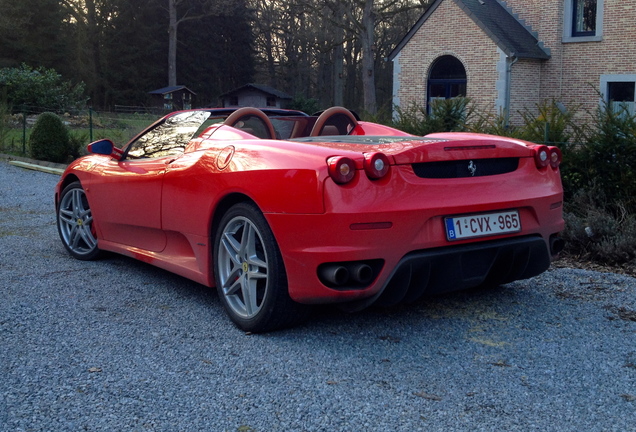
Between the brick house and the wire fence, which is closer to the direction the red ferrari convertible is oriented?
the wire fence

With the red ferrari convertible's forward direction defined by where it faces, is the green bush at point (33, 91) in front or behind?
in front

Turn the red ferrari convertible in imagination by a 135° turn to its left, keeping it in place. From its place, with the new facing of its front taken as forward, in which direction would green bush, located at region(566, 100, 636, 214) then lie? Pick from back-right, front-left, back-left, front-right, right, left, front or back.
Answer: back-left

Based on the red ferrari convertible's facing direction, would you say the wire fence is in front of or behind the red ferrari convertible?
in front

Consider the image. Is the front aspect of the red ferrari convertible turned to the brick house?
no

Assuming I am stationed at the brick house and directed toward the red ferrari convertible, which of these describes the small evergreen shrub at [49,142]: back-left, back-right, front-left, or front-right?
front-right

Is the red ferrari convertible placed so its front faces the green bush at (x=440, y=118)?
no

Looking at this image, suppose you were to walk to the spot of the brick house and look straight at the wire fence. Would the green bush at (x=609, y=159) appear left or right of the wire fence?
left

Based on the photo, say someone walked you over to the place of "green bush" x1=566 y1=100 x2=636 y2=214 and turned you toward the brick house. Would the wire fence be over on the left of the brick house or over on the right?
left

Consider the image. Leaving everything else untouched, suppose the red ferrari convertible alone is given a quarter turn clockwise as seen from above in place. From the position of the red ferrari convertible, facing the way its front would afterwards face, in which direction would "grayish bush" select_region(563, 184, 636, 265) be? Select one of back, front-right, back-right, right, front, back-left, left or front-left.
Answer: front

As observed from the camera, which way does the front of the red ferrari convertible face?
facing away from the viewer and to the left of the viewer
